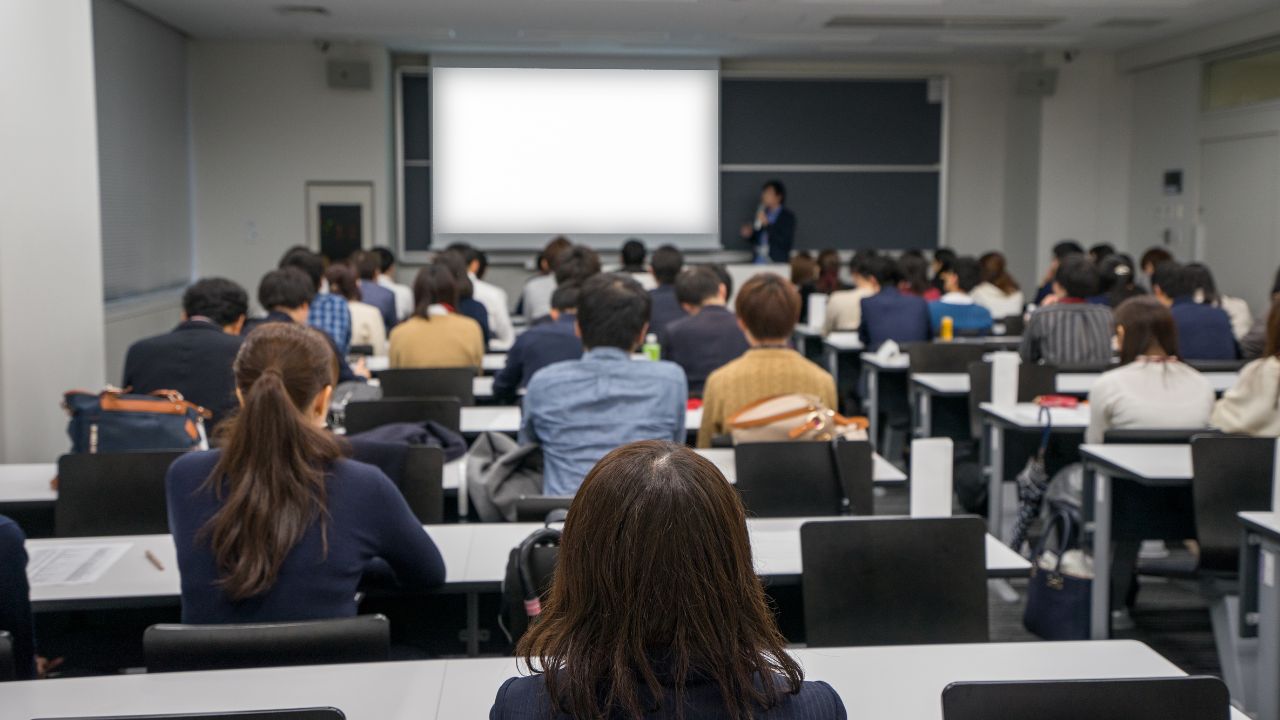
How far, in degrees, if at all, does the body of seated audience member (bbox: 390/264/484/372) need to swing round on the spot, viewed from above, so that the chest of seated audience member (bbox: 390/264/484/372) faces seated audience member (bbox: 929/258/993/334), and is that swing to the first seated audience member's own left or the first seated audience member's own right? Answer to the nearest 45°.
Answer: approximately 45° to the first seated audience member's own right

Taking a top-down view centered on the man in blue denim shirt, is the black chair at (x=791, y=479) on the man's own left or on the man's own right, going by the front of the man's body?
on the man's own right

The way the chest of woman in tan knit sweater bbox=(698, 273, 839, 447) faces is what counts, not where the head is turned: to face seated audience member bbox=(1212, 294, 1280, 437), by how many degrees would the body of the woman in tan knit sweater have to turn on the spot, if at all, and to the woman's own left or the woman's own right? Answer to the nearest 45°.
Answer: approximately 90° to the woman's own right

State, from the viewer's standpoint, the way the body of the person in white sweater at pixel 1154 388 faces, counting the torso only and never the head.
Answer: away from the camera

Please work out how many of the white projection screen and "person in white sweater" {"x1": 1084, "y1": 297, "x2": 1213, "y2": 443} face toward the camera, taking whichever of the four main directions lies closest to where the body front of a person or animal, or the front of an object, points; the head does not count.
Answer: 1

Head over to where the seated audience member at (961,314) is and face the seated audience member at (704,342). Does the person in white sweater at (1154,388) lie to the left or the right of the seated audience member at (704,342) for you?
left

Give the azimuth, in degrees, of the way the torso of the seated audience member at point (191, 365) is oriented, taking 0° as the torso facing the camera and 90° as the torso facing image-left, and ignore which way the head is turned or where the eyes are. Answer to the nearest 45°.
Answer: approximately 225°

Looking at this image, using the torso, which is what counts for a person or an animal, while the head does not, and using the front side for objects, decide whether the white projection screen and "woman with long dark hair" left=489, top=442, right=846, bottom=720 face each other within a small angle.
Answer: yes

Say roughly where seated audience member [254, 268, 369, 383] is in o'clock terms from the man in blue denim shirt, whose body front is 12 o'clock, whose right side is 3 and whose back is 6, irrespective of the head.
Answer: The seated audience member is roughly at 11 o'clock from the man in blue denim shirt.

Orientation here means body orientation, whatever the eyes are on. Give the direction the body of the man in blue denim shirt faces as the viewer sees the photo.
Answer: away from the camera

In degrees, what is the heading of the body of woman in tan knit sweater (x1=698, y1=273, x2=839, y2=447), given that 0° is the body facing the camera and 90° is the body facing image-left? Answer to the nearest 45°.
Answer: approximately 180°

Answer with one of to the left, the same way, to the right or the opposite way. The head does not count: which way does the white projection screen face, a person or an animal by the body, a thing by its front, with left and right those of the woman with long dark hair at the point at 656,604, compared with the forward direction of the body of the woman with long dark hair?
the opposite way

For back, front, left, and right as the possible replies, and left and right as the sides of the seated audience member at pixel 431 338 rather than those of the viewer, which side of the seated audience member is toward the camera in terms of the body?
back

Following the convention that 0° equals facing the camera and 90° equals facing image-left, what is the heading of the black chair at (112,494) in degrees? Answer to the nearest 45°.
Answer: approximately 180°
